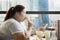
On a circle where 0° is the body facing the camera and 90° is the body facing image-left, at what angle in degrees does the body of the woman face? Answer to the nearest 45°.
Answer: approximately 270°

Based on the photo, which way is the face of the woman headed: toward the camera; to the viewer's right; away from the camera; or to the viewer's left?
to the viewer's right
